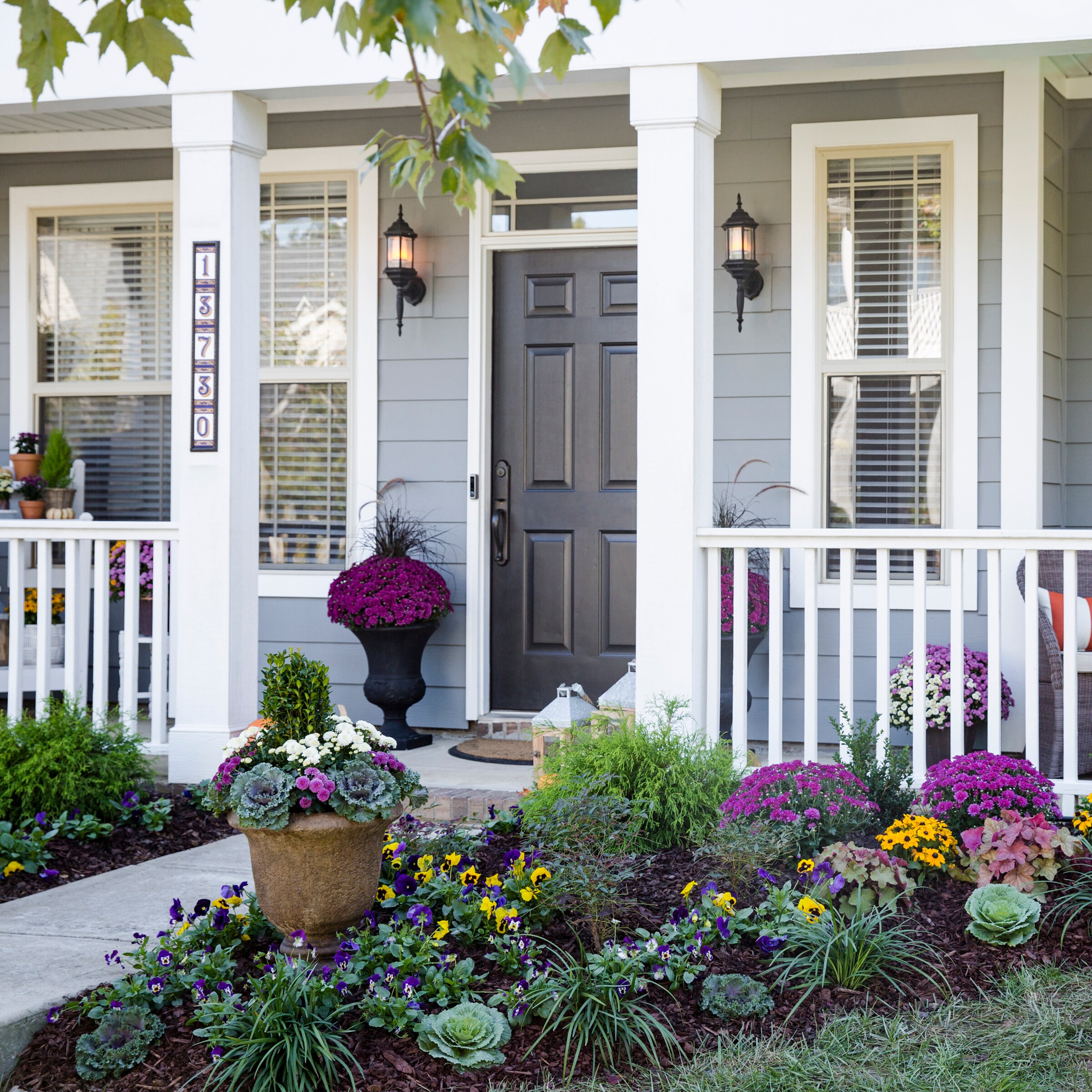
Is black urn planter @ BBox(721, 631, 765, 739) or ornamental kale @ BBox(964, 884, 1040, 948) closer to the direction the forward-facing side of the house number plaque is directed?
the ornamental kale

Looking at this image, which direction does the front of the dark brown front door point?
toward the camera

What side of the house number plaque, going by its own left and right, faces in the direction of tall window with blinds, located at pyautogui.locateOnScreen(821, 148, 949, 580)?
left

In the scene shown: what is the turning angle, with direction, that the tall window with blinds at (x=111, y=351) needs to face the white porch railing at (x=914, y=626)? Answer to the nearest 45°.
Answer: approximately 45° to its left

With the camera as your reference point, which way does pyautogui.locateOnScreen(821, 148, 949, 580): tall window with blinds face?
facing the viewer

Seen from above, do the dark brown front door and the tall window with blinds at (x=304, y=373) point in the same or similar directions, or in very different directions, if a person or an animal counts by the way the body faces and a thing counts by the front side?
same or similar directions

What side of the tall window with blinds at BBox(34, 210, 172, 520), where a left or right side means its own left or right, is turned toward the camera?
front

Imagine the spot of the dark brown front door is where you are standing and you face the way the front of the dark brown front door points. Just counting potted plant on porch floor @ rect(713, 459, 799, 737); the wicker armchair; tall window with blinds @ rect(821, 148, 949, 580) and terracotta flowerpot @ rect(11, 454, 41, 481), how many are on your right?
1

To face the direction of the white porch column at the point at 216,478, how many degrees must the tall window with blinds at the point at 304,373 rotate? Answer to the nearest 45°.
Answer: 0° — it already faces it

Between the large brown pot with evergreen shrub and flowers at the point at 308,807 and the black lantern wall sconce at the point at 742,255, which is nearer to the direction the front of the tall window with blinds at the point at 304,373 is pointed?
the large brown pot with evergreen shrub and flowers
